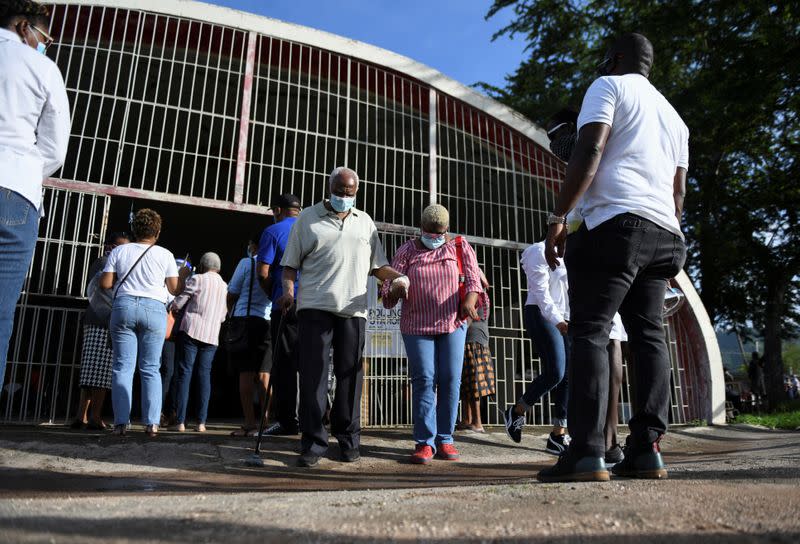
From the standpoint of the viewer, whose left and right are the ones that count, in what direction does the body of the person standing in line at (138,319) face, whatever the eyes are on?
facing away from the viewer

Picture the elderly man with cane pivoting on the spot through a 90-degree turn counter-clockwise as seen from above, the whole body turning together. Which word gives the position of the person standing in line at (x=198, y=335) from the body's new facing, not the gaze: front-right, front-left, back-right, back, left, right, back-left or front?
back-left

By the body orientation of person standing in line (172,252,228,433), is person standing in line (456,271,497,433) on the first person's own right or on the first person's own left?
on the first person's own right

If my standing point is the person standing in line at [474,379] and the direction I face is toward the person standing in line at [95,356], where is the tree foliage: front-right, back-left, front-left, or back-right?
back-right

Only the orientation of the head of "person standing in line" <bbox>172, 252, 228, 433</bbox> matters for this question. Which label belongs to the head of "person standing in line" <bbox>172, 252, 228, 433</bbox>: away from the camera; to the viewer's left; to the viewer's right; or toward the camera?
away from the camera

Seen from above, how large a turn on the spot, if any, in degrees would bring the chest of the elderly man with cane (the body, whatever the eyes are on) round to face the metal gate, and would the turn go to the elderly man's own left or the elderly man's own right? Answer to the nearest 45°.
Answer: approximately 135° to the elderly man's own right

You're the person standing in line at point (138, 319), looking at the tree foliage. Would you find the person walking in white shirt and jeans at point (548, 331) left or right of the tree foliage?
right

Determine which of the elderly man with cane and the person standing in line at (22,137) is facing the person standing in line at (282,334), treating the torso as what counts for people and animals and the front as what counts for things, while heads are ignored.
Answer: the person standing in line at (22,137)

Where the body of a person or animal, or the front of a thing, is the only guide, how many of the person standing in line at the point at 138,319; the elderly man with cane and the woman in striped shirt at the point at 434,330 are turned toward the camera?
2

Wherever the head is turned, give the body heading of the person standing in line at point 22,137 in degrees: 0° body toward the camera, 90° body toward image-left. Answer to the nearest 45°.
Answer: approximately 225°

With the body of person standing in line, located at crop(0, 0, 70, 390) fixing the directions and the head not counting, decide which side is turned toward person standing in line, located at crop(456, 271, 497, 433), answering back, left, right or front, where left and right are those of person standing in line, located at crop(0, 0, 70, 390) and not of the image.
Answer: front

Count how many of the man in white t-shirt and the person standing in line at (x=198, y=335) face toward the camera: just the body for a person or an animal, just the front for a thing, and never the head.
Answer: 0

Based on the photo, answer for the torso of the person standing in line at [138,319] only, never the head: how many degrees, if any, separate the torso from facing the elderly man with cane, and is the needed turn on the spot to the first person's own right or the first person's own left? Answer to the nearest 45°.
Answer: approximately 135° to the first person's own right

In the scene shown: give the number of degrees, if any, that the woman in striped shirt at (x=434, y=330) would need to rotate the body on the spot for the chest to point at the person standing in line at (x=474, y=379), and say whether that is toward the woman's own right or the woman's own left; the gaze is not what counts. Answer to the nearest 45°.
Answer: approximately 180°

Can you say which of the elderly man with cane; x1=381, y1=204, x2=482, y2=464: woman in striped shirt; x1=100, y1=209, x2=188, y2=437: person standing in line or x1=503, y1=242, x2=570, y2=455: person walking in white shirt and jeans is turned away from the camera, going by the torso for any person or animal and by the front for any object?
x1=100, y1=209, x2=188, y2=437: person standing in line
